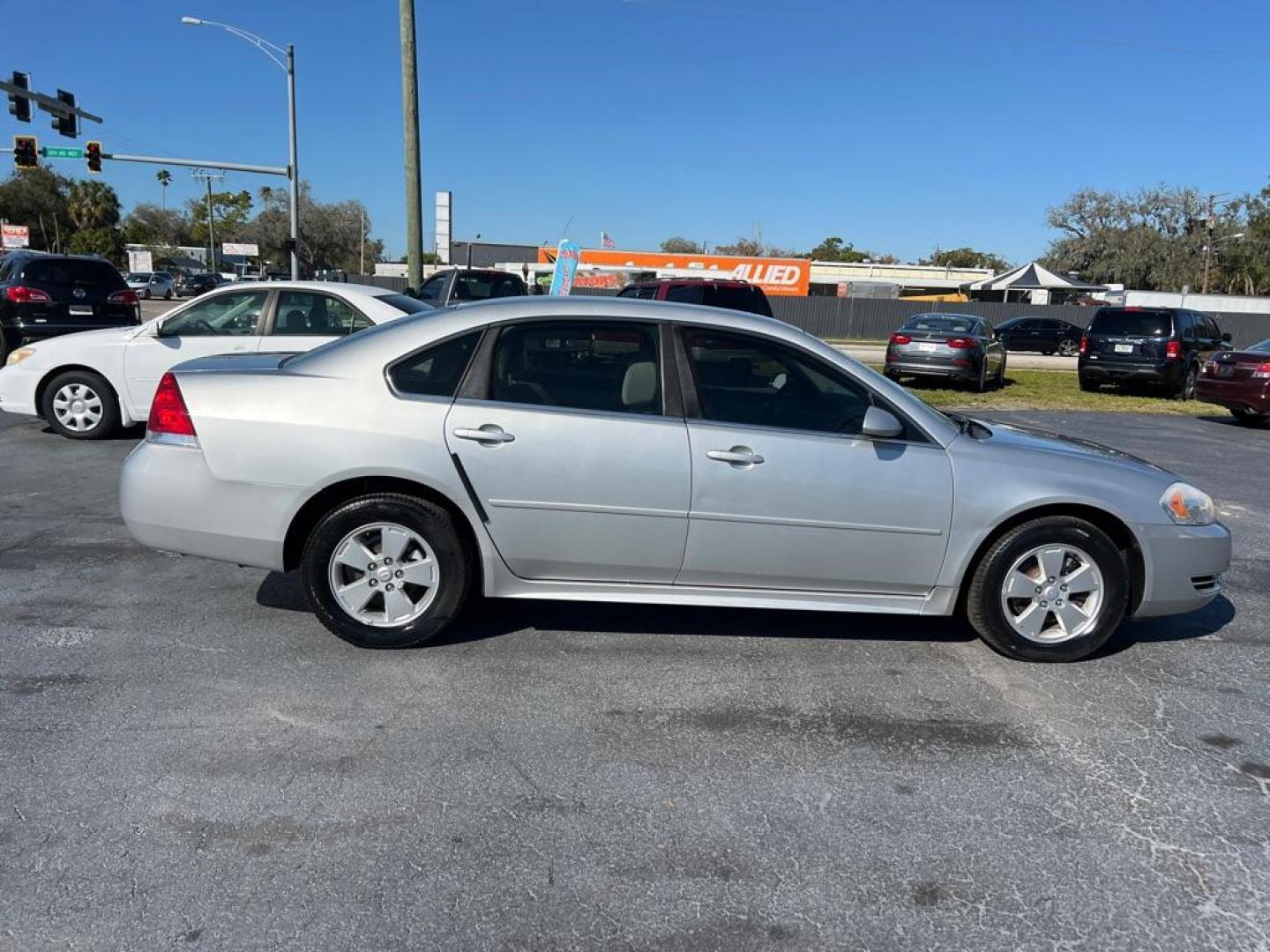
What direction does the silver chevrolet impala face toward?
to the viewer's right

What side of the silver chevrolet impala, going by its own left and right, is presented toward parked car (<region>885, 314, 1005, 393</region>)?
left

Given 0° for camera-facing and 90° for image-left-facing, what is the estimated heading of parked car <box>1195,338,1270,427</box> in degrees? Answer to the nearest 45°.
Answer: approximately 225°

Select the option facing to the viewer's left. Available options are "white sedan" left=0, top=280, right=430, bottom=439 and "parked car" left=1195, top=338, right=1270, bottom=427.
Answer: the white sedan

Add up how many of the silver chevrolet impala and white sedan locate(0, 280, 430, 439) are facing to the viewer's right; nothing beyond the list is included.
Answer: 1

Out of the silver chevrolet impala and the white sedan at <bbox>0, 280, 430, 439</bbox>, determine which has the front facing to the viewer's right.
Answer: the silver chevrolet impala

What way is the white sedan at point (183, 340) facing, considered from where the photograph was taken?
facing to the left of the viewer

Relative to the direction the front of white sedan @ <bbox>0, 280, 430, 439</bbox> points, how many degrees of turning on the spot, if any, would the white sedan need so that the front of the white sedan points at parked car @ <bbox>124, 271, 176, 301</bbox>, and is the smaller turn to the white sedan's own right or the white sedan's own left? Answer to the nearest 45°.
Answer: approximately 90° to the white sedan's own right

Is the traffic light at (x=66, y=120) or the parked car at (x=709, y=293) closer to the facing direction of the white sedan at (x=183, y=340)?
the traffic light

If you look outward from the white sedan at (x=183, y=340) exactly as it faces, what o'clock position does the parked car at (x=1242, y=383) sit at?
The parked car is roughly at 6 o'clock from the white sedan.

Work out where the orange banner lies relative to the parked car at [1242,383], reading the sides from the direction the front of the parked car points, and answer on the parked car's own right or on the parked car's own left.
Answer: on the parked car's own left
